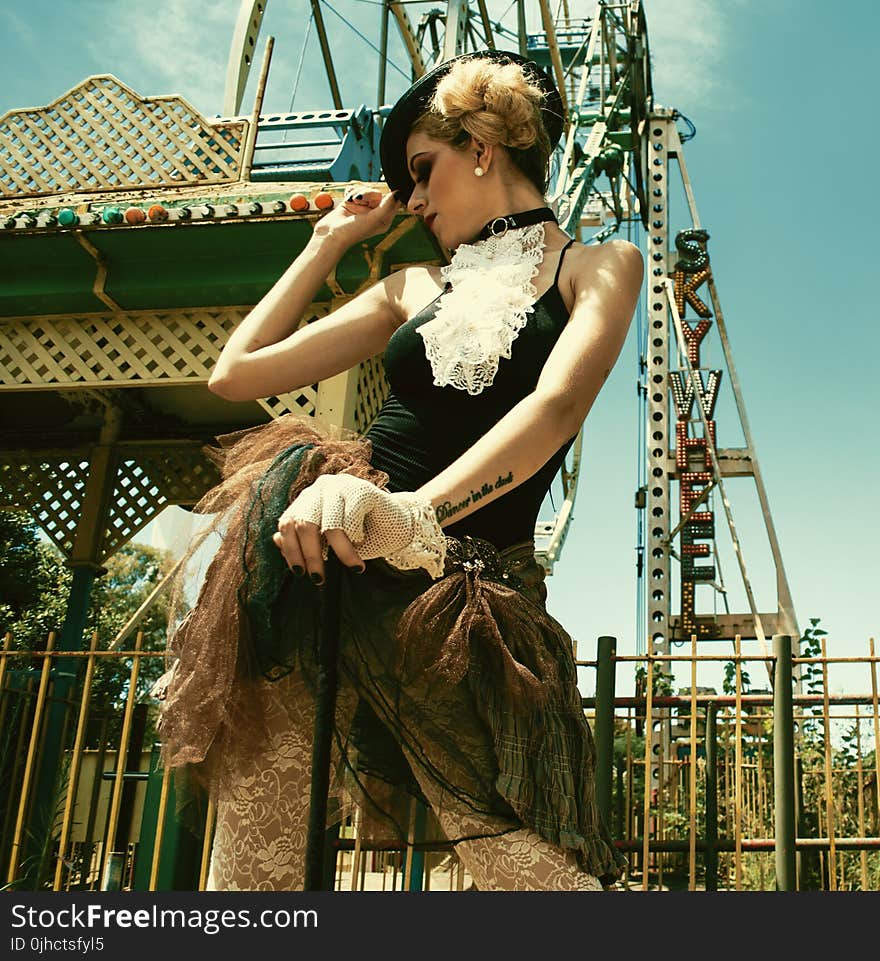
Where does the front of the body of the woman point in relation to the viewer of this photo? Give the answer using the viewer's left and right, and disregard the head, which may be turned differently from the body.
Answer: facing the viewer and to the left of the viewer

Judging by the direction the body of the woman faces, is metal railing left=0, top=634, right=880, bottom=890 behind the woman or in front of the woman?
behind

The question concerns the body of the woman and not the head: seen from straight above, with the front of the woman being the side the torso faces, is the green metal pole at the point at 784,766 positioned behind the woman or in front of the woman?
behind

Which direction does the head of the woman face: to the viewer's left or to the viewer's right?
to the viewer's left

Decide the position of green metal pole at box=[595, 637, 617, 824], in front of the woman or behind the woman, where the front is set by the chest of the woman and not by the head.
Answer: behind
